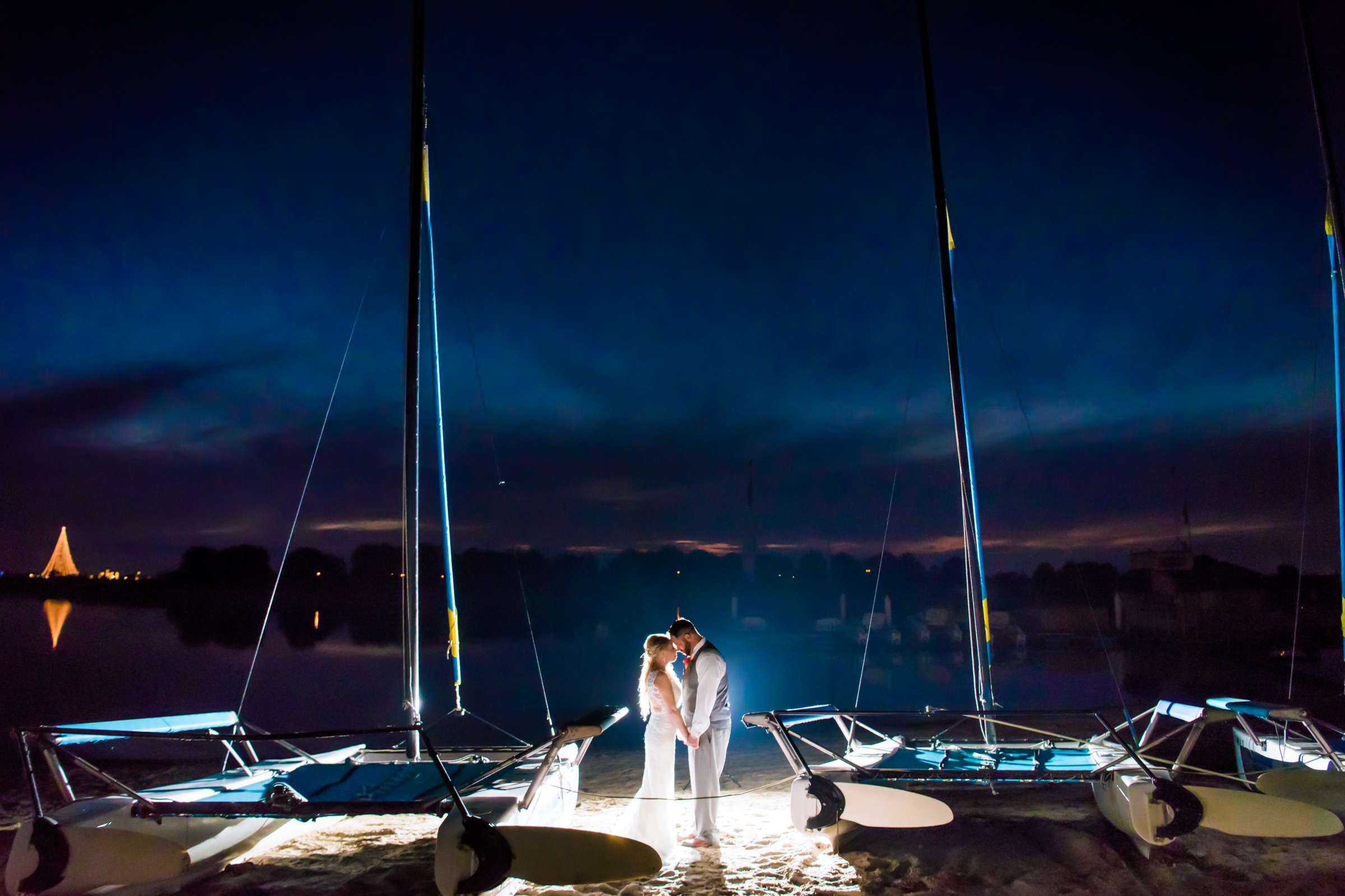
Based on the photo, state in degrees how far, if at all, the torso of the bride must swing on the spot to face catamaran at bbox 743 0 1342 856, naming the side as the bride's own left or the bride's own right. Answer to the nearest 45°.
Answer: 0° — they already face it

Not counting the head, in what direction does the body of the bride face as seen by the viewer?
to the viewer's right

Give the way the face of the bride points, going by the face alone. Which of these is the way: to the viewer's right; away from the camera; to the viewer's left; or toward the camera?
to the viewer's right

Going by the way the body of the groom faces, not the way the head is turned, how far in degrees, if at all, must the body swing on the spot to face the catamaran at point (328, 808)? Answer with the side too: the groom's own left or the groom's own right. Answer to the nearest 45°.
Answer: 0° — they already face it

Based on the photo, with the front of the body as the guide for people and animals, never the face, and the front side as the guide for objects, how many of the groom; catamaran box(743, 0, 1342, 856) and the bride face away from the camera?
1

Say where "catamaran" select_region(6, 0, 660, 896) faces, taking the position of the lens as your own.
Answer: facing away from the viewer and to the right of the viewer

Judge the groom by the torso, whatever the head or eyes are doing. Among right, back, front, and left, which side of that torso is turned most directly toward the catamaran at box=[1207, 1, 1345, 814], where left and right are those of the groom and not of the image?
back

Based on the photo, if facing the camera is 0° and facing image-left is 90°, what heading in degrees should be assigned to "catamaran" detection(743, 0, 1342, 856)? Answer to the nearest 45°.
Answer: approximately 180°

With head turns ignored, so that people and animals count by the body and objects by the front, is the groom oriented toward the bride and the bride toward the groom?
yes

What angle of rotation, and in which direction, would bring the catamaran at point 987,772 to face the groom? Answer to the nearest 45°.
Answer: approximately 135° to its left

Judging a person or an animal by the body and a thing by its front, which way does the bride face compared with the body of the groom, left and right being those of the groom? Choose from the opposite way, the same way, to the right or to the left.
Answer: the opposite way

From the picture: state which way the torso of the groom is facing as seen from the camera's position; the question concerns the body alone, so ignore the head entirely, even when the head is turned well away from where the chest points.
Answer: to the viewer's left

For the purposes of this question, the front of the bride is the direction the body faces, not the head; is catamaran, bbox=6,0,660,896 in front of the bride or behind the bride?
behind

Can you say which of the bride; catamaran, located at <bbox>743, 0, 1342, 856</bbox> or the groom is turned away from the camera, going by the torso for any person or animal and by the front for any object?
the catamaran

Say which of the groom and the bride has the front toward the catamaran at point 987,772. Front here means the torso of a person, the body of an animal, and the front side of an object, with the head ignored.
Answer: the bride
